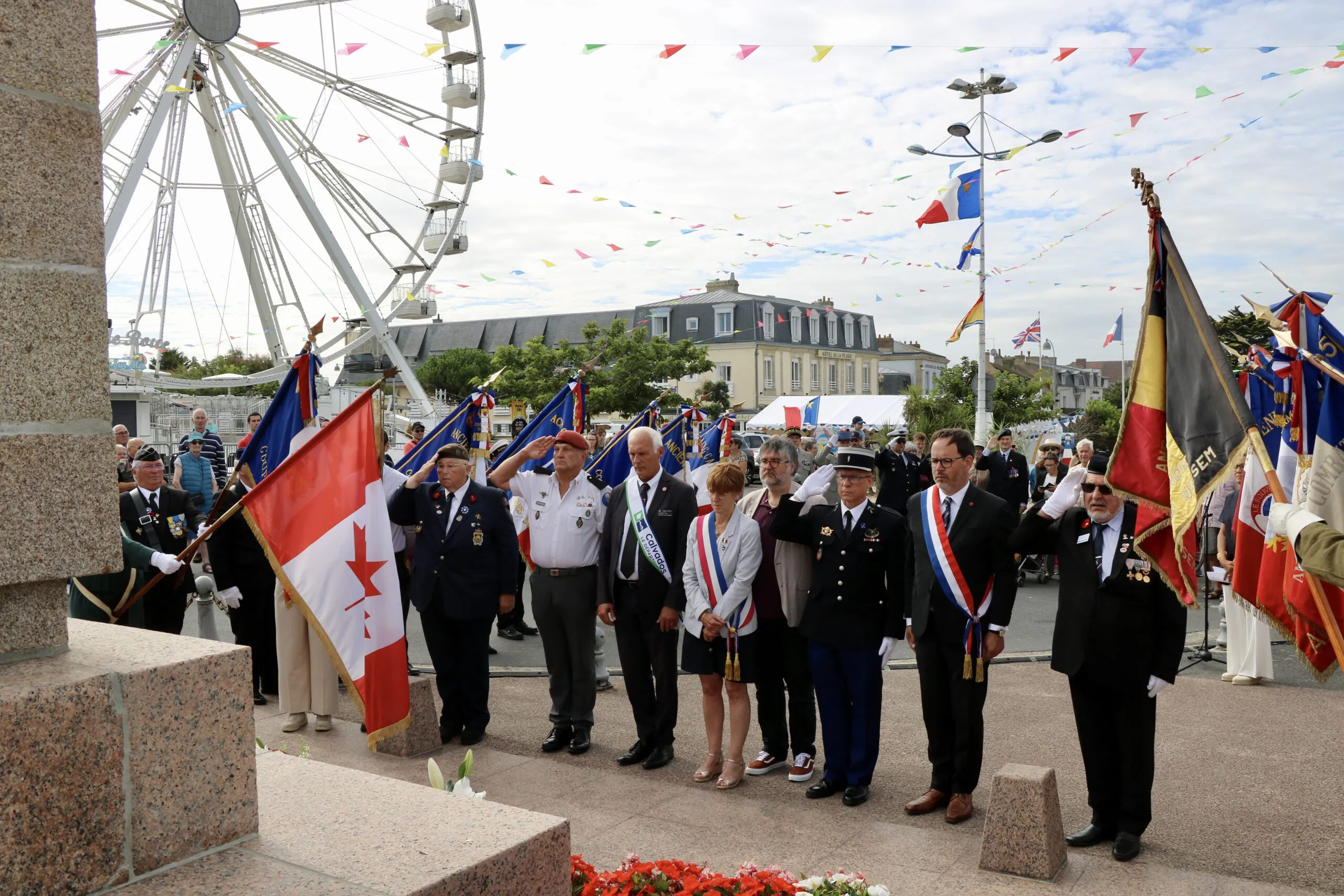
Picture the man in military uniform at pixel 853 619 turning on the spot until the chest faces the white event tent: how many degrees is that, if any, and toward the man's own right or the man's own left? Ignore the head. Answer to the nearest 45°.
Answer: approximately 135° to the man's own right

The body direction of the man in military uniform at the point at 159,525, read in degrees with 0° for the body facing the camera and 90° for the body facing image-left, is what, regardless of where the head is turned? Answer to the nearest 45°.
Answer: approximately 0°

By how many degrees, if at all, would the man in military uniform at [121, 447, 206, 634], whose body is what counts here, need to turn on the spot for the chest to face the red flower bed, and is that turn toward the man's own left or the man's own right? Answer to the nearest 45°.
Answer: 0° — they already face it

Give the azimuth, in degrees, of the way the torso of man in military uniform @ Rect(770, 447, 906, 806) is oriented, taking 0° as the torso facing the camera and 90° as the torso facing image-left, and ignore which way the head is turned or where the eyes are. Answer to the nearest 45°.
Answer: approximately 45°

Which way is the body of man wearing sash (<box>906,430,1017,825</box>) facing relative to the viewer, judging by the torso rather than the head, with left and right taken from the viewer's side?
facing the viewer and to the left of the viewer

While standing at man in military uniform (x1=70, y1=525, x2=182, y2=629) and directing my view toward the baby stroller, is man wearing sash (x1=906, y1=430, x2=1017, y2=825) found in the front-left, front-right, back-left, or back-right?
front-right

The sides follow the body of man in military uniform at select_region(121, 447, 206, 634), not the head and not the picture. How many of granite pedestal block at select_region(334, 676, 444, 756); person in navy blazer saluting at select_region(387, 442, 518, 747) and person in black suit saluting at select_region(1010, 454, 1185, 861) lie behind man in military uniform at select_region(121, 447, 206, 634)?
0

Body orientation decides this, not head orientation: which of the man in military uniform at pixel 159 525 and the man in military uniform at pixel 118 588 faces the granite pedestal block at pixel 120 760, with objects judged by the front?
the man in military uniform at pixel 159 525

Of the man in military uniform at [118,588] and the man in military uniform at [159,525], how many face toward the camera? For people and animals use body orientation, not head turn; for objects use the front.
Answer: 1

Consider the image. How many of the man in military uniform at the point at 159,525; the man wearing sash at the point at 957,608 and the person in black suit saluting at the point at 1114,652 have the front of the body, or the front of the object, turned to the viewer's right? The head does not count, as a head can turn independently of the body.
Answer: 0

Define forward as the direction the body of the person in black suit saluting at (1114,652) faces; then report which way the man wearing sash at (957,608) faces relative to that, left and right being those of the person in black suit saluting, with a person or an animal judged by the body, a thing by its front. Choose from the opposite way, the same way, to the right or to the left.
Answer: the same way

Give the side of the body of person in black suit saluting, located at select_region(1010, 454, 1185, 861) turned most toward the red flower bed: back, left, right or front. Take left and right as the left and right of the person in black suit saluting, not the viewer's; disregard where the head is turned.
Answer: front

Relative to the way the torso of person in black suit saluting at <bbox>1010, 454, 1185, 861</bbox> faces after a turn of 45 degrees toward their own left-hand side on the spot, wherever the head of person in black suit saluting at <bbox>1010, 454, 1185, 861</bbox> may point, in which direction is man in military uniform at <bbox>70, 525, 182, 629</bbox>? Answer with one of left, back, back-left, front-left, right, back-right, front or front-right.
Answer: right

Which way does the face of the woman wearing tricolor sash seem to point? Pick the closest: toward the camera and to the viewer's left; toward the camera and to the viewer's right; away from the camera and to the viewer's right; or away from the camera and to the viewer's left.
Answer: toward the camera and to the viewer's left

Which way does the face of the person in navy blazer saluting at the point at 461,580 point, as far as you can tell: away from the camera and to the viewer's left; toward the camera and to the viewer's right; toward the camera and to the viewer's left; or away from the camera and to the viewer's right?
toward the camera and to the viewer's left
